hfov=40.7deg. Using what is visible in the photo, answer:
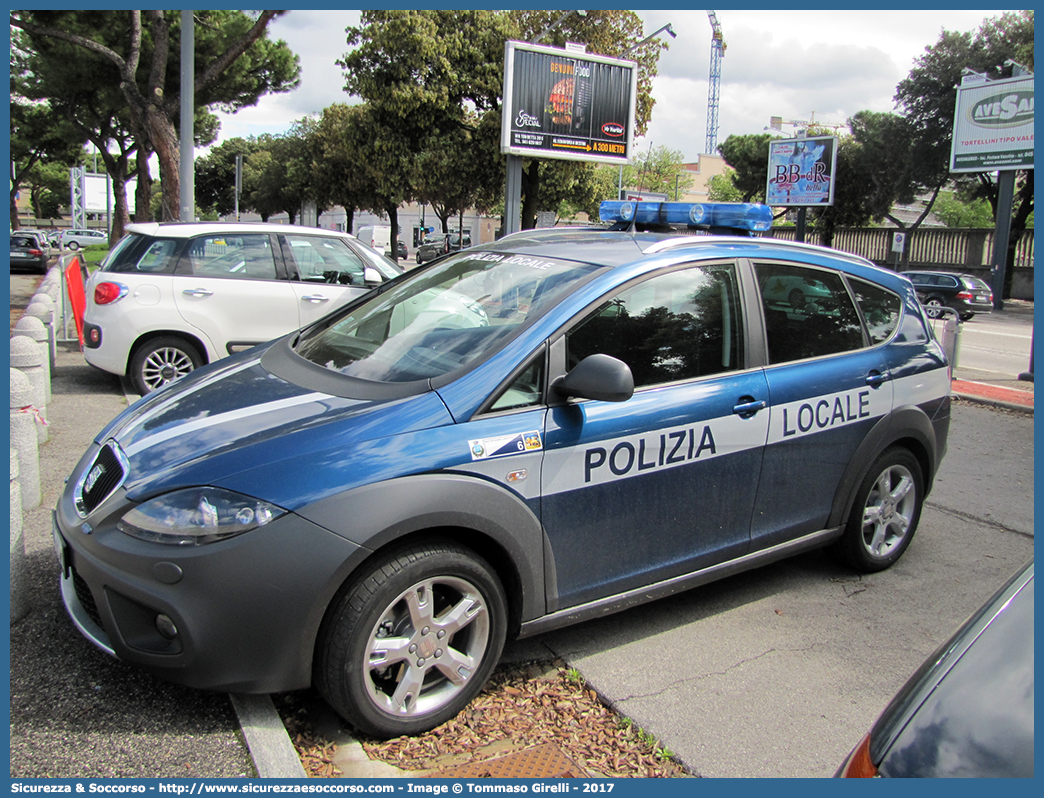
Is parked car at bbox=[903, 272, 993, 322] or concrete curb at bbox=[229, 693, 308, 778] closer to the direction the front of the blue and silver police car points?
the concrete curb

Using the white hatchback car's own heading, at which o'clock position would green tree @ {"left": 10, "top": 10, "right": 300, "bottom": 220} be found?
The green tree is roughly at 9 o'clock from the white hatchback car.

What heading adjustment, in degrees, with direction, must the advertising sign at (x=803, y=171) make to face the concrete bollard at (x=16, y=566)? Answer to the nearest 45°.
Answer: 0° — it already faces it

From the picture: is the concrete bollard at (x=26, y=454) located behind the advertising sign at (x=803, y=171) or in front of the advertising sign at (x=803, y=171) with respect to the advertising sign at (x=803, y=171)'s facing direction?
in front

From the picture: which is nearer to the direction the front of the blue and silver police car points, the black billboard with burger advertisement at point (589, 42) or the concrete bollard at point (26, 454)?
the concrete bollard

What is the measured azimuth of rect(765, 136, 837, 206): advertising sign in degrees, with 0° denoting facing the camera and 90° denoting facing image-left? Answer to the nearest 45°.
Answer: approximately 0°

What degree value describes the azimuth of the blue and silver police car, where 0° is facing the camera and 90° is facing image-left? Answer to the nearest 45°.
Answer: approximately 45°

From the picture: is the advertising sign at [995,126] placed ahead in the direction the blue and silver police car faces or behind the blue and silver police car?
behind

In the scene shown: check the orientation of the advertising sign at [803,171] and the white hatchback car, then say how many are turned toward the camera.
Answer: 1

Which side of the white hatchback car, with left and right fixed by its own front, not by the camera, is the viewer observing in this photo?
right
